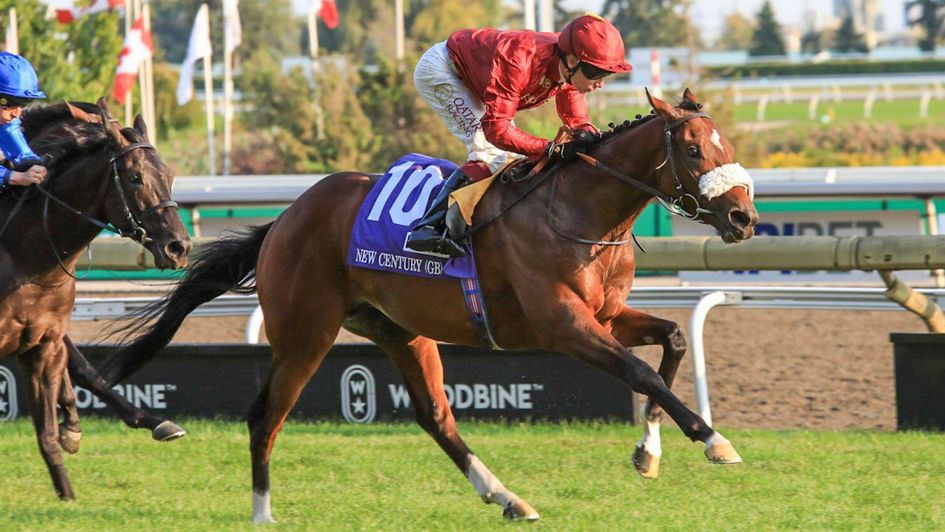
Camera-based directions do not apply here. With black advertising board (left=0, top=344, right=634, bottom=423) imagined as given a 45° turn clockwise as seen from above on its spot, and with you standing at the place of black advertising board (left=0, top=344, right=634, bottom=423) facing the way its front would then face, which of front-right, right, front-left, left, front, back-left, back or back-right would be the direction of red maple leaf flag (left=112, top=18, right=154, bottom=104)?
back-right

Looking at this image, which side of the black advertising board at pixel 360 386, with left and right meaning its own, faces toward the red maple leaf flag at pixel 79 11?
back

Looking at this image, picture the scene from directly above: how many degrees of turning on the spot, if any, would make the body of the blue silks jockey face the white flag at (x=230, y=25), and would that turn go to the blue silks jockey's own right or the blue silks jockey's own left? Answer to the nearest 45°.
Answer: approximately 90° to the blue silks jockey's own left

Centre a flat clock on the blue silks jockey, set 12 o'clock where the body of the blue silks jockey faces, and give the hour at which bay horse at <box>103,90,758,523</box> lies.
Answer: The bay horse is roughly at 1 o'clock from the blue silks jockey.

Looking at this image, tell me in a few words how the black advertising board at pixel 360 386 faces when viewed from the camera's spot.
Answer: facing the viewer

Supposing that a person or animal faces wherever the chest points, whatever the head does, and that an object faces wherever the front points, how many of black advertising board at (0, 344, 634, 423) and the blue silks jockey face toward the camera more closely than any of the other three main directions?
1

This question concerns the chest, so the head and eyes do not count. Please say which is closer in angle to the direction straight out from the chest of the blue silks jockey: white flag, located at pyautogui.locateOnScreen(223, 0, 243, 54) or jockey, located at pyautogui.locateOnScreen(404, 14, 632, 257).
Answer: the jockey

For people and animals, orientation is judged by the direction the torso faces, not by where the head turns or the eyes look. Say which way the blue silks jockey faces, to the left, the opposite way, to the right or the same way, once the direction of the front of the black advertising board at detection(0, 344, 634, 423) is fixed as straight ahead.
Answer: to the left

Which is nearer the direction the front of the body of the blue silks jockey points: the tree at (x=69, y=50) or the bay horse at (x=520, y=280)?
the bay horse

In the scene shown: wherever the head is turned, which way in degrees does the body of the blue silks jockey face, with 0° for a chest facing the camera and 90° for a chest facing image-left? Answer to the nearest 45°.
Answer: approximately 270°

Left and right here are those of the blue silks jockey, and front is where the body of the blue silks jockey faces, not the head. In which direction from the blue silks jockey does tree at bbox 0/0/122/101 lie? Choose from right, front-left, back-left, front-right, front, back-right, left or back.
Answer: left

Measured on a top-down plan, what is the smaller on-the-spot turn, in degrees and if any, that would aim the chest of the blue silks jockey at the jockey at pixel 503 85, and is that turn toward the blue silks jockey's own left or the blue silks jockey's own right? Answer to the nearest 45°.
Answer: approximately 45° to the blue silks jockey's own right

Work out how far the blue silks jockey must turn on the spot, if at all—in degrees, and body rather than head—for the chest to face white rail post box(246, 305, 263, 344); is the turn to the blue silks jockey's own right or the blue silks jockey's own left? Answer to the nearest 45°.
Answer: approximately 45° to the blue silks jockey's own left

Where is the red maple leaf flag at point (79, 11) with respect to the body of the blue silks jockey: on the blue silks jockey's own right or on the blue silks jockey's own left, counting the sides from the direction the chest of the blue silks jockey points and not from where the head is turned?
on the blue silks jockey's own left

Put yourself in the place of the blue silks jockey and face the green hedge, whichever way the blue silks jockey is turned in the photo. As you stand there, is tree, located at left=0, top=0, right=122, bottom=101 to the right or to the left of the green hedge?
left

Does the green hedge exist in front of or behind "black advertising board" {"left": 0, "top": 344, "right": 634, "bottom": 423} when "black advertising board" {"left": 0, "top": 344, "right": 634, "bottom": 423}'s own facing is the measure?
behind
